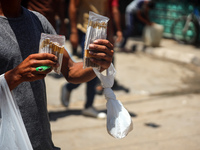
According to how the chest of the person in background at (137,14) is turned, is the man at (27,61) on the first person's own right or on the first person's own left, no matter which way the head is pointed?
on the first person's own right

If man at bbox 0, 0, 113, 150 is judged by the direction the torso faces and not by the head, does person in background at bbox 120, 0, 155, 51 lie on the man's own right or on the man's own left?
on the man's own left

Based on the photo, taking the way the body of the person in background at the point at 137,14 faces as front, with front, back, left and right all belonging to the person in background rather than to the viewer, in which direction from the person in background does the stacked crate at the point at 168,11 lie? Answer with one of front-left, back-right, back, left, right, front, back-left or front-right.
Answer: front-left

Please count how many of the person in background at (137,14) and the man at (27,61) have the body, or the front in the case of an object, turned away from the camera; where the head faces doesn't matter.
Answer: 0

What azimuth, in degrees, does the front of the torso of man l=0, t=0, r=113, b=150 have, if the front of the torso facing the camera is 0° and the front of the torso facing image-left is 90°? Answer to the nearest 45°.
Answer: approximately 315°

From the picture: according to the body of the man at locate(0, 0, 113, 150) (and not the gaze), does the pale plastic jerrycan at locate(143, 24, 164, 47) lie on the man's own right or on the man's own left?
on the man's own left
